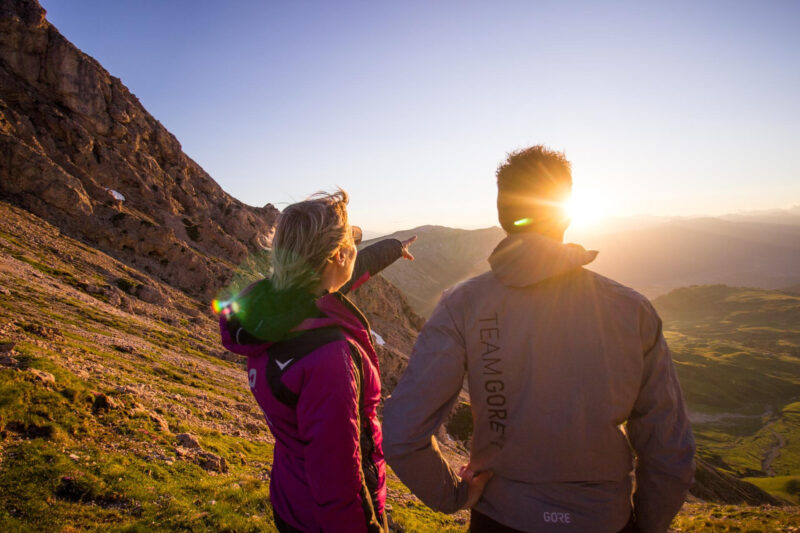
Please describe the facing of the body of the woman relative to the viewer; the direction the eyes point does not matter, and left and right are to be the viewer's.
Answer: facing away from the viewer and to the right of the viewer

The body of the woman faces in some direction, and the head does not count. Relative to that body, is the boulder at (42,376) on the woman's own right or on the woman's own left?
on the woman's own left

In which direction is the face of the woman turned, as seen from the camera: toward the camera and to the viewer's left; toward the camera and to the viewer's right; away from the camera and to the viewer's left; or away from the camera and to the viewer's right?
away from the camera and to the viewer's right

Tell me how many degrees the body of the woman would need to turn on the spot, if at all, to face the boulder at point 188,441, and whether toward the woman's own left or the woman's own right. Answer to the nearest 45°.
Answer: approximately 45° to the woman's own left
